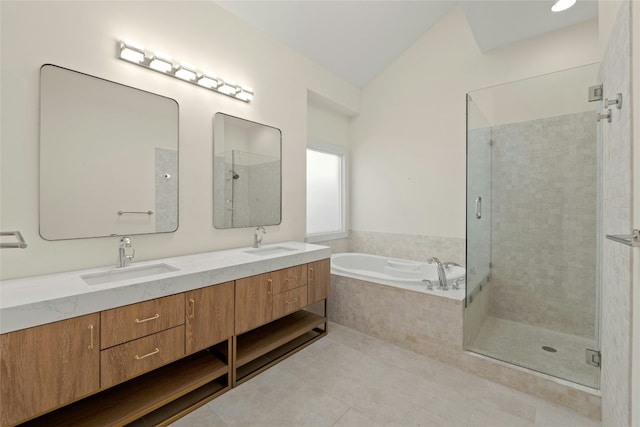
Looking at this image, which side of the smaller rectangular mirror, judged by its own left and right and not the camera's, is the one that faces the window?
left

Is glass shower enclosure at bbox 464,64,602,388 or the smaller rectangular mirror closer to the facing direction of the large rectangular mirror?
the glass shower enclosure

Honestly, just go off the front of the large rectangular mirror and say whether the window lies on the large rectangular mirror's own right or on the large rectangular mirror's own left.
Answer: on the large rectangular mirror's own left

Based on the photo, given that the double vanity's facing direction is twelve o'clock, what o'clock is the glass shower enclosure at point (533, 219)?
The glass shower enclosure is roughly at 11 o'clock from the double vanity.

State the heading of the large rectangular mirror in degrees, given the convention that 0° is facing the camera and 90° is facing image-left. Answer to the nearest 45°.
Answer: approximately 315°

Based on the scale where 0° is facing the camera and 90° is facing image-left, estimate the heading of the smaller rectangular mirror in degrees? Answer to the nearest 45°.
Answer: approximately 315°
